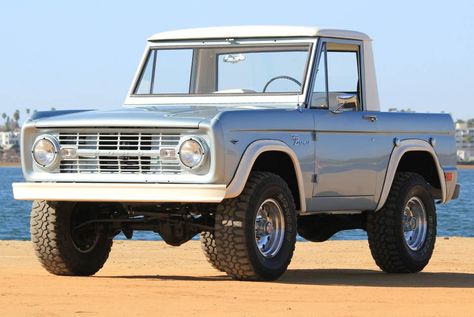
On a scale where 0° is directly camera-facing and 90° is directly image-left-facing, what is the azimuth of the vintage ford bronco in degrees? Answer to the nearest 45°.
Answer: approximately 45°
